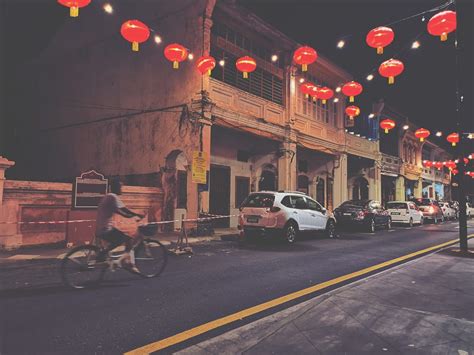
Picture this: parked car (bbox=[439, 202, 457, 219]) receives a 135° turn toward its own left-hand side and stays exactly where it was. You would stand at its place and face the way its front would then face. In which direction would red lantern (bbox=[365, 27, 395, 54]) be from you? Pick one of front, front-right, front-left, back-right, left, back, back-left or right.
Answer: left

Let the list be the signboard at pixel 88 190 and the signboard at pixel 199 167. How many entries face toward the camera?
2

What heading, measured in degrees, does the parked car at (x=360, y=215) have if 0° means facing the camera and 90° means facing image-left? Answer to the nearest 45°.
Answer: approximately 225°

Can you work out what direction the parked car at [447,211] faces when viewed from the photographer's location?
facing away from the viewer and to the right of the viewer

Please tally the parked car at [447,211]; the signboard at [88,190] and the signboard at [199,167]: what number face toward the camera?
2

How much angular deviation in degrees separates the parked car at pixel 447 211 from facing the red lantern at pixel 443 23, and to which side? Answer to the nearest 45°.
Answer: approximately 135° to its right

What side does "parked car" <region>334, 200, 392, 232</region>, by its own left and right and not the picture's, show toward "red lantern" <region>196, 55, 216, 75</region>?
back

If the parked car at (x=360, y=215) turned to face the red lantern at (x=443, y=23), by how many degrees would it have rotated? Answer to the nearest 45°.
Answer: approximately 135° to its right

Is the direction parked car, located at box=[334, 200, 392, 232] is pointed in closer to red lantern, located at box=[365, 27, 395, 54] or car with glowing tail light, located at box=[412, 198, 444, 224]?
the car with glowing tail light

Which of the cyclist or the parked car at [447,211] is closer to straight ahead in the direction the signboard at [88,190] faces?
the cyclist
